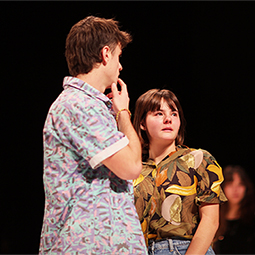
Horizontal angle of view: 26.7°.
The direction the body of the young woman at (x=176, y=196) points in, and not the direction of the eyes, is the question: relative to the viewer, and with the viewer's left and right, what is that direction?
facing the viewer and to the left of the viewer

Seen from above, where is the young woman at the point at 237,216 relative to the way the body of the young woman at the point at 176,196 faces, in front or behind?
behind

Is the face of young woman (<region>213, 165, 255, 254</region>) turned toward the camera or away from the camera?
toward the camera

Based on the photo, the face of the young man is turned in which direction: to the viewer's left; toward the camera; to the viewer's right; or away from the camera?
to the viewer's right
